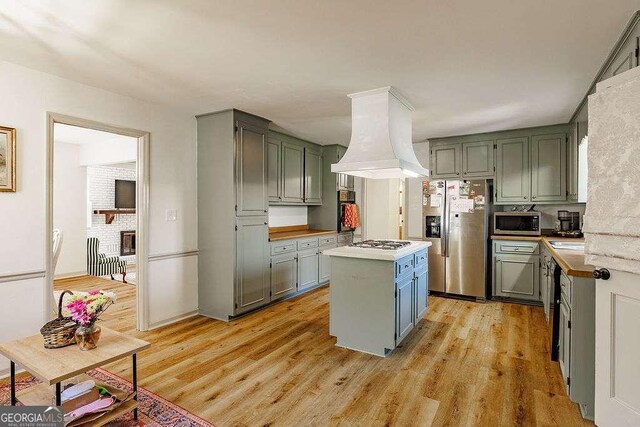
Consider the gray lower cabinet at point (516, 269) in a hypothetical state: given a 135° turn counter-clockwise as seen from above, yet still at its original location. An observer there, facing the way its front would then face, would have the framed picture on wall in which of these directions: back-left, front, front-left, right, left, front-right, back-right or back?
back

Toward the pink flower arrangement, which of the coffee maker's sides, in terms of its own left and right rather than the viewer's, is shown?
front

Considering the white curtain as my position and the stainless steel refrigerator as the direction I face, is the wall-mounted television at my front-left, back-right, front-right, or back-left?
front-left

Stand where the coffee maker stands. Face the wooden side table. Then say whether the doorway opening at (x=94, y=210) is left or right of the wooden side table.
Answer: right

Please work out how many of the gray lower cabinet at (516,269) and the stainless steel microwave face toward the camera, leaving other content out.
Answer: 2

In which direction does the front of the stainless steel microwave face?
toward the camera

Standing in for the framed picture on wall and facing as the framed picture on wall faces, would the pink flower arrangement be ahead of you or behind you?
ahead

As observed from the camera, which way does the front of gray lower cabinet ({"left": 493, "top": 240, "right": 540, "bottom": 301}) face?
facing the viewer

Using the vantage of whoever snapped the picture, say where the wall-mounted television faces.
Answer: facing the viewer and to the right of the viewer

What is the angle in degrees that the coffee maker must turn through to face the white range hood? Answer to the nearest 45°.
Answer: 0° — it already faces it

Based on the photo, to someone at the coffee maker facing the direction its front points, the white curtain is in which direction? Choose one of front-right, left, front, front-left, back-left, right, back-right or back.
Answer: front-left

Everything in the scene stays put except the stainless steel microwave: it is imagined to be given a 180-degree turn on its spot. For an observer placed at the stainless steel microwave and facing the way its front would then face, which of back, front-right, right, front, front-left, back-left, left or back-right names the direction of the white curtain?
back

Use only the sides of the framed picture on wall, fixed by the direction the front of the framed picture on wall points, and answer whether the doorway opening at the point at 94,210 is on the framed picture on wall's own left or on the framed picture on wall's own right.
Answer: on the framed picture on wall's own left

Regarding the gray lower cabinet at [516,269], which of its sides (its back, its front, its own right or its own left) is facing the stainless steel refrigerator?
right

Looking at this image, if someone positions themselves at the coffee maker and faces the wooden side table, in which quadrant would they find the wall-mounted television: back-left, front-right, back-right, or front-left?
front-right

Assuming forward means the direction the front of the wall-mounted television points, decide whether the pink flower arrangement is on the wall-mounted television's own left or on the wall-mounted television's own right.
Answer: on the wall-mounted television's own right
